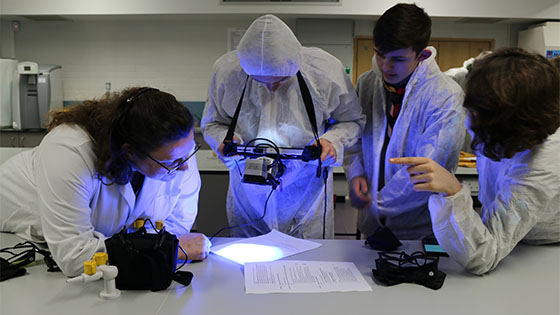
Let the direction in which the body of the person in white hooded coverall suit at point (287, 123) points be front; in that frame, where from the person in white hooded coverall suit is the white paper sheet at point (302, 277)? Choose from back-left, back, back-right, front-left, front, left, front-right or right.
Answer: front

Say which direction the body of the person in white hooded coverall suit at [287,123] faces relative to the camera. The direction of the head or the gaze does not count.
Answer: toward the camera

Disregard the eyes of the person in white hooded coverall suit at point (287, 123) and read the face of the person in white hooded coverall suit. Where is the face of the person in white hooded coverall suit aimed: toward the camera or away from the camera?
toward the camera

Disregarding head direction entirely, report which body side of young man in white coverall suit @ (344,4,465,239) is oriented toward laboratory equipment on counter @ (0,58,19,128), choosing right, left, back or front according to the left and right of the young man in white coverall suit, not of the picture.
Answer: right

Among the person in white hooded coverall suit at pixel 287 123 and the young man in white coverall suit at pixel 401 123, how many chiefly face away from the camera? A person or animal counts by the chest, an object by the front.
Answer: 0

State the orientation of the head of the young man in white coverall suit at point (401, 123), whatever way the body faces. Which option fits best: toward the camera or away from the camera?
toward the camera

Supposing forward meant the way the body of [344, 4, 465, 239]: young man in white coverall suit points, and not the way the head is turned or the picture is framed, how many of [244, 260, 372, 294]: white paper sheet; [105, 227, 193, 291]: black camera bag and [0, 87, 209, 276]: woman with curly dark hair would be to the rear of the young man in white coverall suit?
0

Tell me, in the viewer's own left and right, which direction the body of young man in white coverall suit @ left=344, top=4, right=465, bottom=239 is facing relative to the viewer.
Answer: facing the viewer and to the left of the viewer

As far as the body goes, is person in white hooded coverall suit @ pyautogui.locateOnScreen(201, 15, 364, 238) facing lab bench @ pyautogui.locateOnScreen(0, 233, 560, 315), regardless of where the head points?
yes

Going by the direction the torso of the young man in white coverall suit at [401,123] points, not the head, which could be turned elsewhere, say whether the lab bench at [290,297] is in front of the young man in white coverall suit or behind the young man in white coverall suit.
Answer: in front

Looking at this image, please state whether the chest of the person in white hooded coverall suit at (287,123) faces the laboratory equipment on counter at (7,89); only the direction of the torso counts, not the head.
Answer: no
